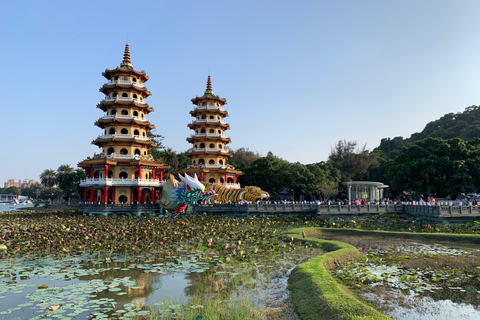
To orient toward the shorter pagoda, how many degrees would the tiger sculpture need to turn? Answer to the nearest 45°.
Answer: approximately 90° to its left

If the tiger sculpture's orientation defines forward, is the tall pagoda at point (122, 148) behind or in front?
behind

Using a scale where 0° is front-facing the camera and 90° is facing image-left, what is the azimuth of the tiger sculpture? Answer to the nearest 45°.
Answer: approximately 270°

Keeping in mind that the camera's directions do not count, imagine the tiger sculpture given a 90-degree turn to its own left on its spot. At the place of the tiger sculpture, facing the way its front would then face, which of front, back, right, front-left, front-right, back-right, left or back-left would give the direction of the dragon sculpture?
back-left

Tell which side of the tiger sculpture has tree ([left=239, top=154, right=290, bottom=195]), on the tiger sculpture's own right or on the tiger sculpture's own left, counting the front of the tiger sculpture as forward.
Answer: on the tiger sculpture's own left
